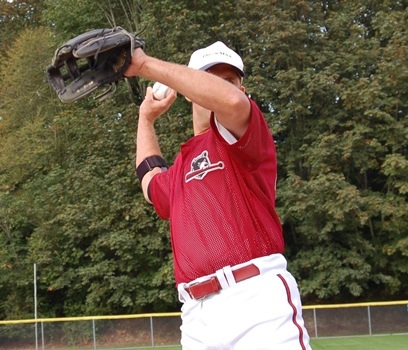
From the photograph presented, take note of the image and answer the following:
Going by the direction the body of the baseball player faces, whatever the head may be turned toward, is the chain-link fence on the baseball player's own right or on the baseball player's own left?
on the baseball player's own right

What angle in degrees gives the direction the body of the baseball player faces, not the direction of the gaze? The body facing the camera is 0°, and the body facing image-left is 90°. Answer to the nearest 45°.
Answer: approximately 45°
